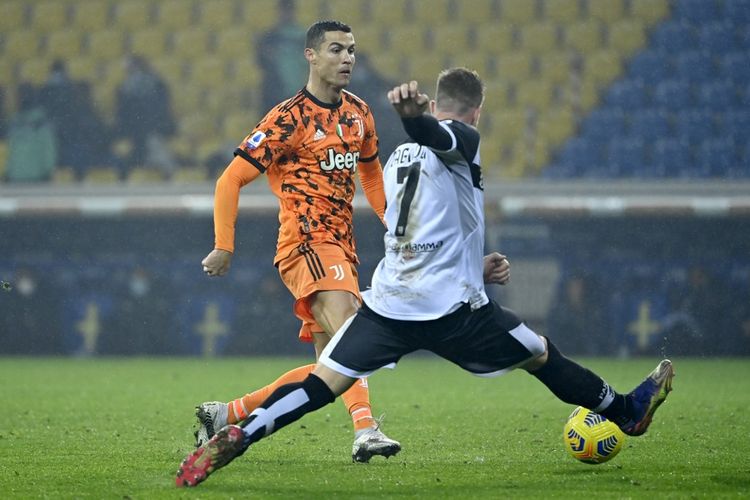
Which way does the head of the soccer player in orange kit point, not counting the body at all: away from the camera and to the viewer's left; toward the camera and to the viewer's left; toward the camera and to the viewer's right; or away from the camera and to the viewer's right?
toward the camera and to the viewer's right

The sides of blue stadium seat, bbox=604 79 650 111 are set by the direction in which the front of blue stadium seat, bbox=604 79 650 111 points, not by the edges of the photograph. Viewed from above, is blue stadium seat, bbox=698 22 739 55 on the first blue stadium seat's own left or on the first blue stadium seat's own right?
on the first blue stadium seat's own left

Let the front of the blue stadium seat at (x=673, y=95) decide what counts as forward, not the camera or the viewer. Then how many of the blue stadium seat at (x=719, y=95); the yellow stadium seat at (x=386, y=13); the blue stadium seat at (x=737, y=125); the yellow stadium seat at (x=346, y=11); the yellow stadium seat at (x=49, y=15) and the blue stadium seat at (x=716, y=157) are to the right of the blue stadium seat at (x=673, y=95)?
3

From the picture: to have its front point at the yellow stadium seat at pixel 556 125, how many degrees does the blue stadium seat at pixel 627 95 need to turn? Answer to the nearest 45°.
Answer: approximately 90° to its right

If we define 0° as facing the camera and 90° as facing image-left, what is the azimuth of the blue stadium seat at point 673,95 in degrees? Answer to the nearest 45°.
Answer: approximately 0°

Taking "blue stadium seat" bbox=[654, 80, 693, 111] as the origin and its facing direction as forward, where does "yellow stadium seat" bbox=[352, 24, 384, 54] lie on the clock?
The yellow stadium seat is roughly at 3 o'clock from the blue stadium seat.

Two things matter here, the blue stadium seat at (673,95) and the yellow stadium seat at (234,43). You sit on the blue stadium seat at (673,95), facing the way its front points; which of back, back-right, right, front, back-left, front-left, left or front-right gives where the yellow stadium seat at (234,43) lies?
right

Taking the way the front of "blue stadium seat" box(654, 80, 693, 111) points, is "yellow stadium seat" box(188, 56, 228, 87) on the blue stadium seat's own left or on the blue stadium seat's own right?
on the blue stadium seat's own right

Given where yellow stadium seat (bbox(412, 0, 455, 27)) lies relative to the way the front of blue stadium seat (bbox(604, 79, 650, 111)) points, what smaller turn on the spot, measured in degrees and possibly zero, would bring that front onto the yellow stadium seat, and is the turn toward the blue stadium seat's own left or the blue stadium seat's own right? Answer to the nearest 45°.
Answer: approximately 90° to the blue stadium seat's own right

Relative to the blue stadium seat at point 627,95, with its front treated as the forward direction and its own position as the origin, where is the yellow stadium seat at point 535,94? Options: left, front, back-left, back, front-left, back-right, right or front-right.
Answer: right

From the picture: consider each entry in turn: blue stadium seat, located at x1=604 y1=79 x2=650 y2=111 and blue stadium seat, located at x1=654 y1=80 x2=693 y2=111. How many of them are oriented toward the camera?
2

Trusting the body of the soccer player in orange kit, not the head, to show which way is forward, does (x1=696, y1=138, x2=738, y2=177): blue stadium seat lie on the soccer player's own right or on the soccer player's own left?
on the soccer player's own left

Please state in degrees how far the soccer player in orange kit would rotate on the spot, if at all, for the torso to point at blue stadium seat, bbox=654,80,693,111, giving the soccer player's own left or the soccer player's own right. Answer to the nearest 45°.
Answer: approximately 90° to the soccer player's own left
